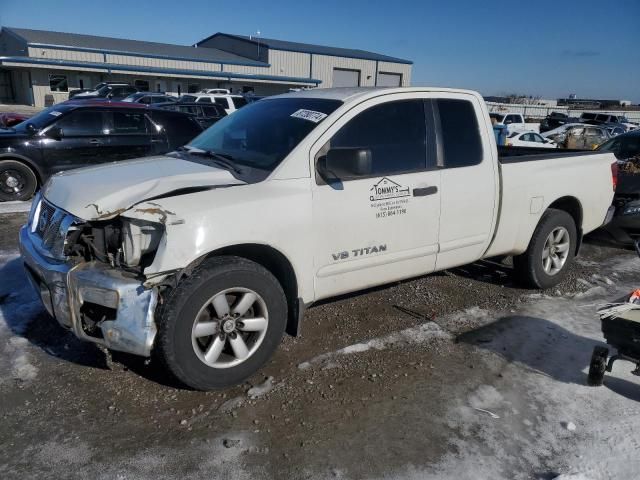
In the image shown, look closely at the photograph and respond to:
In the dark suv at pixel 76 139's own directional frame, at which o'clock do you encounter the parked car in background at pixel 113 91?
The parked car in background is roughly at 3 o'clock from the dark suv.

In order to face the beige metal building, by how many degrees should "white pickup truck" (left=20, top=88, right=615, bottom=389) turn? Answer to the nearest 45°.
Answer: approximately 90° to its right

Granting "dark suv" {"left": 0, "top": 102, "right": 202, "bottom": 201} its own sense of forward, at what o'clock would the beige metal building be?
The beige metal building is roughly at 3 o'clock from the dark suv.

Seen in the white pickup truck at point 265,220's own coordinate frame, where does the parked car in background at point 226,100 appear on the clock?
The parked car in background is roughly at 4 o'clock from the white pickup truck.

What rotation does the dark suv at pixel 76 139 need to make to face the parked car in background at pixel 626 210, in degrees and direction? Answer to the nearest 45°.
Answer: approximately 135° to its left

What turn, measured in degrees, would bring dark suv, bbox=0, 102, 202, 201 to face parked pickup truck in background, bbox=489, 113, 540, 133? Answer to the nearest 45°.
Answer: approximately 135° to its right

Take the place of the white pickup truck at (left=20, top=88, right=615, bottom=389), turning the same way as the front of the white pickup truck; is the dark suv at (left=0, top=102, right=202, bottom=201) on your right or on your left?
on your right

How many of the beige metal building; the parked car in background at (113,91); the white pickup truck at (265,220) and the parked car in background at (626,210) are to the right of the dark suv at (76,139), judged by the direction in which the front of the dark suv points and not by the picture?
2

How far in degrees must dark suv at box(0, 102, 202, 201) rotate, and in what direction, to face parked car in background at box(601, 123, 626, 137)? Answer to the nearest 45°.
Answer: approximately 180°

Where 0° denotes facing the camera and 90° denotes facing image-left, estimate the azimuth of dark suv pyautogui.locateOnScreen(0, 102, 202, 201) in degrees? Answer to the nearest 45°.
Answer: approximately 90°
